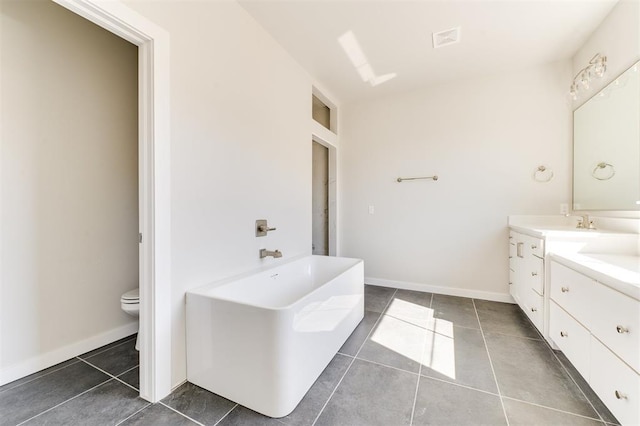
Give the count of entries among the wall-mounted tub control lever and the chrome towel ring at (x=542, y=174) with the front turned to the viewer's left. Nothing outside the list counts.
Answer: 0

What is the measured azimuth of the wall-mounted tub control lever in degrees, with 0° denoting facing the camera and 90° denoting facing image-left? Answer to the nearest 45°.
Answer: approximately 315°

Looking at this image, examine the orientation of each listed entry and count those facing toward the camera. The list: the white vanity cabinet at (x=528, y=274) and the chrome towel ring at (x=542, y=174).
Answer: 1

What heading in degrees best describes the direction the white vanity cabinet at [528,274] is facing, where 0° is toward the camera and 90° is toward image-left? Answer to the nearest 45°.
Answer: approximately 90°

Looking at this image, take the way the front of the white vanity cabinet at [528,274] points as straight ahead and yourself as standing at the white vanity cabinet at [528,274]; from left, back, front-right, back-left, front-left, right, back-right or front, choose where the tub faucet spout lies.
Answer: front-left

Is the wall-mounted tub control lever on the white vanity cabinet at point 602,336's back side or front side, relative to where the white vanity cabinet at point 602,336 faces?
on the front side

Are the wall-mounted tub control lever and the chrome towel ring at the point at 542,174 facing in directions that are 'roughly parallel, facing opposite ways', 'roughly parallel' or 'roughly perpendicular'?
roughly perpendicular

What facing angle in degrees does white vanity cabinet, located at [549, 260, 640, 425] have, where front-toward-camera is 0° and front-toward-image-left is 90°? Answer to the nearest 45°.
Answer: approximately 45°

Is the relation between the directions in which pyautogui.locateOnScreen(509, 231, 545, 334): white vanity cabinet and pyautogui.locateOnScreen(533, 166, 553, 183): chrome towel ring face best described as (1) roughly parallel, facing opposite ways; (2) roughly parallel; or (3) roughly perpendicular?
roughly perpendicular

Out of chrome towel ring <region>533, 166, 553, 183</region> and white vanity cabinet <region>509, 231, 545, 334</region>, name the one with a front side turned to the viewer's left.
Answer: the white vanity cabinet

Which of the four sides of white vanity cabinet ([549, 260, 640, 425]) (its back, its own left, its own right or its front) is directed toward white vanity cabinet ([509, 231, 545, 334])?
right

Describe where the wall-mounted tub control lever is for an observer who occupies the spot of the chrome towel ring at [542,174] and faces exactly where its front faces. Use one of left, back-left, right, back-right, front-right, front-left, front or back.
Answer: front-right

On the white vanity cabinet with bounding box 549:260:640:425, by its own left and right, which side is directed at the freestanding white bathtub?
front
